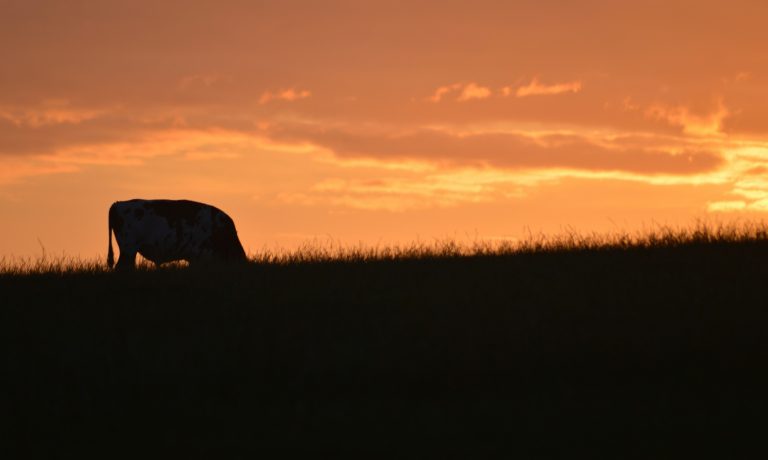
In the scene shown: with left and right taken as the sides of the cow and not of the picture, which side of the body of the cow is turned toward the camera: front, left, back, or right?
right
